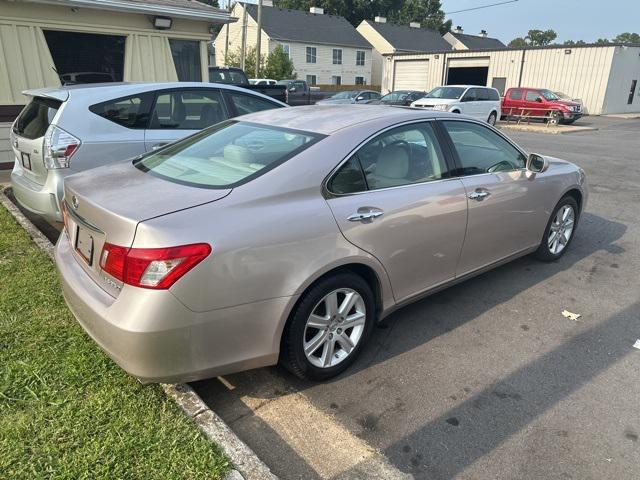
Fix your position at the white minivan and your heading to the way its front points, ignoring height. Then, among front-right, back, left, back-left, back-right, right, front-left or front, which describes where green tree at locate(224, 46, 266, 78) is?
right

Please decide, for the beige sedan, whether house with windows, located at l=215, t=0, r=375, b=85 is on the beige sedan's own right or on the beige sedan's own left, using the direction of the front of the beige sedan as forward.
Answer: on the beige sedan's own left

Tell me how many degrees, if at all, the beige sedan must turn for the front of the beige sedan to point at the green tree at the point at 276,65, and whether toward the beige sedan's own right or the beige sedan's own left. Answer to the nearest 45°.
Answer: approximately 45° to the beige sedan's own left

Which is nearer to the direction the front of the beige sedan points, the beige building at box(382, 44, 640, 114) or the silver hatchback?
the beige building

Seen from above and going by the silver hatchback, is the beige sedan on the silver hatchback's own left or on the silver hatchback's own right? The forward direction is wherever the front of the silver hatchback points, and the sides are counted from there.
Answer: on the silver hatchback's own right

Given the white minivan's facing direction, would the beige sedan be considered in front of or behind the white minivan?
in front

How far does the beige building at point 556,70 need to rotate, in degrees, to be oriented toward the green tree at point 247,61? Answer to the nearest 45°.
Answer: approximately 45° to its right

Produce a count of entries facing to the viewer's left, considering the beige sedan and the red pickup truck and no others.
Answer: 0

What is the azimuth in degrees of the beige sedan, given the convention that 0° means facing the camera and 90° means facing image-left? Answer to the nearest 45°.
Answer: approximately 225°

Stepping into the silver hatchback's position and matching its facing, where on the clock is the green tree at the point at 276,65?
The green tree is roughly at 11 o'clock from the silver hatchback.

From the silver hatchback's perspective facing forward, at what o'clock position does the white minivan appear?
The white minivan is roughly at 12 o'clock from the silver hatchback.

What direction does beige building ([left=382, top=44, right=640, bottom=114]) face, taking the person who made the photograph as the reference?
facing the viewer and to the left of the viewer

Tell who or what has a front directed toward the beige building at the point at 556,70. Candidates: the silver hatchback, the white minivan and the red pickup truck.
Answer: the silver hatchback

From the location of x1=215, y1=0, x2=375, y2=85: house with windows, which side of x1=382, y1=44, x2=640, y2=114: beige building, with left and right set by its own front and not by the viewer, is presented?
right

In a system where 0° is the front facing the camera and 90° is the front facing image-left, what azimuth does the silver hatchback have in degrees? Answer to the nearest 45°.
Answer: approximately 225°

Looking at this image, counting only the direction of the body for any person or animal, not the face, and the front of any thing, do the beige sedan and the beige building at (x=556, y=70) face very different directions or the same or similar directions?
very different directions

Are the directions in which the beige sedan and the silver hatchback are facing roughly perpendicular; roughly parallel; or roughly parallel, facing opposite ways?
roughly parallel

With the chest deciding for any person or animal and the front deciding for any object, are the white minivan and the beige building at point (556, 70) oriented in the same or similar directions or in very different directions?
same or similar directions

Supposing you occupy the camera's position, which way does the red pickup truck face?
facing the viewer and to the right of the viewer
